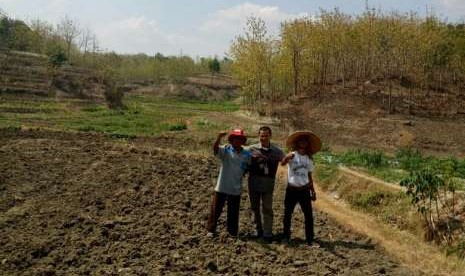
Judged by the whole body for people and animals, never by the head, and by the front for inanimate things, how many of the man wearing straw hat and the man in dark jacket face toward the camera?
2

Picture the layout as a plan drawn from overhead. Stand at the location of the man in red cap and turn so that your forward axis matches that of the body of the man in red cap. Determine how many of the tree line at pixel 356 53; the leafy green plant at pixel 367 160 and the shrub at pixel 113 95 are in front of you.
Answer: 0

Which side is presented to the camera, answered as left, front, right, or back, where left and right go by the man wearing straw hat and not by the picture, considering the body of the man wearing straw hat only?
front

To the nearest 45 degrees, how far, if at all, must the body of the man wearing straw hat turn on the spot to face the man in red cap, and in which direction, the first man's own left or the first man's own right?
approximately 90° to the first man's own right

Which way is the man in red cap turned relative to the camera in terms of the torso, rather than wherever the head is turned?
toward the camera

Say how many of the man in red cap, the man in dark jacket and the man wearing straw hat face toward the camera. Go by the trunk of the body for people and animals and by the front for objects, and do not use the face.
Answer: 3

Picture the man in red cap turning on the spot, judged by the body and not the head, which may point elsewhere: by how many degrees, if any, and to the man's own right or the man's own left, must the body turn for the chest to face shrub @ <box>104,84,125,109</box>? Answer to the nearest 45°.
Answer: approximately 180°

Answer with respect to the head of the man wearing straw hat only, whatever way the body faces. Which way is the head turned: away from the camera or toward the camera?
toward the camera

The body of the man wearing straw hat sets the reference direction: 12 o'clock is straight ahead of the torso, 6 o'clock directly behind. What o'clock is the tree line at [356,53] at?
The tree line is roughly at 6 o'clock from the man wearing straw hat.

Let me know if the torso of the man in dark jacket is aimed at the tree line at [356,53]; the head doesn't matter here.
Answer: no

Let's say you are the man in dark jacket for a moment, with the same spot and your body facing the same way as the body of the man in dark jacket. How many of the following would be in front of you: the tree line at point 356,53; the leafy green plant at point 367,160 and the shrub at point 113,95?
0

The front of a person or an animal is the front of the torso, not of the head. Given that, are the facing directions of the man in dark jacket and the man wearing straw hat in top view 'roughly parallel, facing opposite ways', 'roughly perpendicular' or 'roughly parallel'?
roughly parallel

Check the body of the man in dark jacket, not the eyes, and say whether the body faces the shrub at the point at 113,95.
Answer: no

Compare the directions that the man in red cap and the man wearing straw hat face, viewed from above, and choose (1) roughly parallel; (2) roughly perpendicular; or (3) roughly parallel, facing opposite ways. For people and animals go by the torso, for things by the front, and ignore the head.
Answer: roughly parallel

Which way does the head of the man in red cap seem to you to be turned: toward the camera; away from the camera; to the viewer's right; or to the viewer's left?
toward the camera
